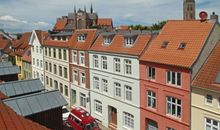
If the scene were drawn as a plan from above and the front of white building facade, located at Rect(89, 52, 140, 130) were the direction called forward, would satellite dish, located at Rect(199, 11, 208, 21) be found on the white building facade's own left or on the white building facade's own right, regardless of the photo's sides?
on the white building facade's own left

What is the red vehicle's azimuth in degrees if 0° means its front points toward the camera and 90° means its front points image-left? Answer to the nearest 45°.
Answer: approximately 315°

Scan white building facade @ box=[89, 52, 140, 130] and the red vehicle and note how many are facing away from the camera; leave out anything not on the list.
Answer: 0

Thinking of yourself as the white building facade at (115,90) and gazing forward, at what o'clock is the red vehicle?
The red vehicle is roughly at 1 o'clock from the white building facade.

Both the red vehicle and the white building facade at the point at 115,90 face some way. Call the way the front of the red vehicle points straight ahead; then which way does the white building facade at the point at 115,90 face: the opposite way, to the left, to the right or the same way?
to the right

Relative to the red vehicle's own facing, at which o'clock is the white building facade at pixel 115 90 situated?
The white building facade is roughly at 10 o'clock from the red vehicle.

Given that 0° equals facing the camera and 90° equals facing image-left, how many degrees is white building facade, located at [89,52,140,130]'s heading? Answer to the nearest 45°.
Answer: approximately 45°
